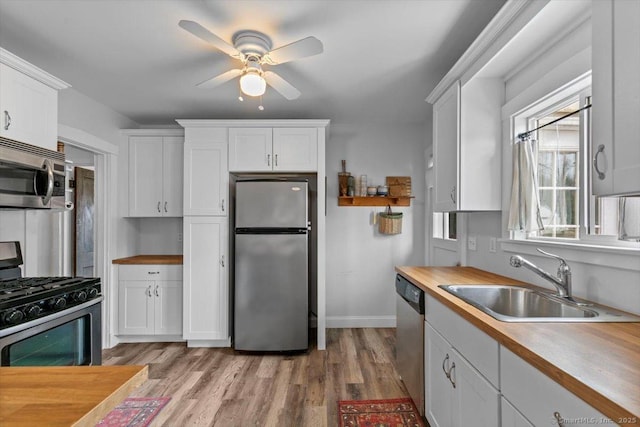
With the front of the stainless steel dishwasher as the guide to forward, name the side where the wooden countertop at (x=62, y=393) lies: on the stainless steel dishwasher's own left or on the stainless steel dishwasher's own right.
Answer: on the stainless steel dishwasher's own left

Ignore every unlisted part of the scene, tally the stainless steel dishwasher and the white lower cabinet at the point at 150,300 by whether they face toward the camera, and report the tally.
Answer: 1

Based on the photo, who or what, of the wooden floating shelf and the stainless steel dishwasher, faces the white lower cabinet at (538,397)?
the wooden floating shelf

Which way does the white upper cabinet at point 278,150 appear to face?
toward the camera

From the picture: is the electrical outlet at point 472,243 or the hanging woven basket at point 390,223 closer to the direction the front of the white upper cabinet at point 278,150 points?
the electrical outlet

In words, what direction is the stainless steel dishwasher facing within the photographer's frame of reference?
facing to the left of the viewer

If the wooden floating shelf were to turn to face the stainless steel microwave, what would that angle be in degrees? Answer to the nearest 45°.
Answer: approximately 45° to its right

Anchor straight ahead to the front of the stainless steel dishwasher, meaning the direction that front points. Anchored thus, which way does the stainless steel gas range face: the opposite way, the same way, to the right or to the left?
the opposite way

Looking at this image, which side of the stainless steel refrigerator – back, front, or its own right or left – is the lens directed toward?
front

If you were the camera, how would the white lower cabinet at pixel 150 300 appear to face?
facing the viewer

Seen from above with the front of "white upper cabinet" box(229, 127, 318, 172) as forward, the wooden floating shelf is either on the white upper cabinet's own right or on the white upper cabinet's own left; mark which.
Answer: on the white upper cabinet's own left

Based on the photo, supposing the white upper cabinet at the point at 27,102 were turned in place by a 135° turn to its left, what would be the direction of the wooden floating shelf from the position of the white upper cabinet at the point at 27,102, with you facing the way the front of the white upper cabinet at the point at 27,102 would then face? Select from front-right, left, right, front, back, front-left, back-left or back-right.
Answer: right

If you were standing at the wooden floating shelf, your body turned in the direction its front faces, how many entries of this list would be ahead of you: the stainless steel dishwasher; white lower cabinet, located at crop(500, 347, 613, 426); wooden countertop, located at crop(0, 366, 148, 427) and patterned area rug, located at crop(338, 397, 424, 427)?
4

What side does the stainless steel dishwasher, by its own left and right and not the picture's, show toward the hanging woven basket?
right

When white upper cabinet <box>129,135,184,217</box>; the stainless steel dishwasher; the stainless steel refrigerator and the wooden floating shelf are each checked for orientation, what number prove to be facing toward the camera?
3

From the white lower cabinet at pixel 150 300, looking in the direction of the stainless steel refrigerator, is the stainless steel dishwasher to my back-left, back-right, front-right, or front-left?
front-right

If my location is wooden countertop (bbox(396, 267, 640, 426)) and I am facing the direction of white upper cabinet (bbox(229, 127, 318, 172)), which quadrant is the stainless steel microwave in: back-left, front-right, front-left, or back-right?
front-left
